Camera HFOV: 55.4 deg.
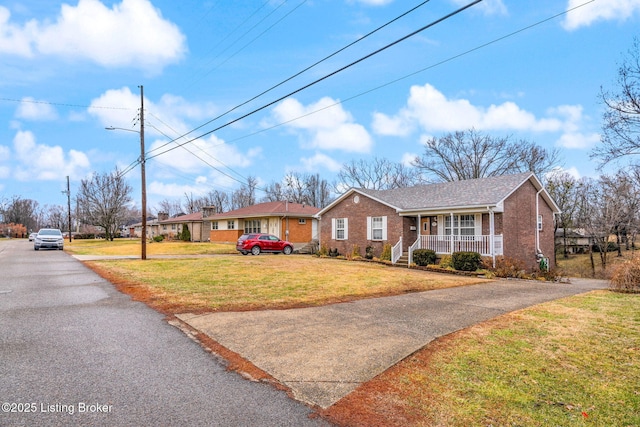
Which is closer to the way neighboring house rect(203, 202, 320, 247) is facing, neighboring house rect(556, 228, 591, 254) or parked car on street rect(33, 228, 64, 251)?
the parked car on street

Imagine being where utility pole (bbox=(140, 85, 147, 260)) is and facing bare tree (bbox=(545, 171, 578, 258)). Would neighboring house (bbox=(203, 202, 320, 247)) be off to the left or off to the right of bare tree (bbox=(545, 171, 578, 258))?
left

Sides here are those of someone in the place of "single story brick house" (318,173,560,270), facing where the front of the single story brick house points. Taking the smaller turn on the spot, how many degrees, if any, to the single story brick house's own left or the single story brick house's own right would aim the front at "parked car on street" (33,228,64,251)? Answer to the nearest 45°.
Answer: approximately 45° to the single story brick house's own right

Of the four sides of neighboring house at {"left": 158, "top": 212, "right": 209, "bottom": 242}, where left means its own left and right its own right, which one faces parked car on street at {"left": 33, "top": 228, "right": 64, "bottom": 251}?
front

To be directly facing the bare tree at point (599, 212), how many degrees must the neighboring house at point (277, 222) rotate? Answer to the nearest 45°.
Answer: approximately 135° to its left

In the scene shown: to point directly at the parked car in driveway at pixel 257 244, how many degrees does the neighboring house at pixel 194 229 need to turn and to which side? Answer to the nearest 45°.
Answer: approximately 45° to its left

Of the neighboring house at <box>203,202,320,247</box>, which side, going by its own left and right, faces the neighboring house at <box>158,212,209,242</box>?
right

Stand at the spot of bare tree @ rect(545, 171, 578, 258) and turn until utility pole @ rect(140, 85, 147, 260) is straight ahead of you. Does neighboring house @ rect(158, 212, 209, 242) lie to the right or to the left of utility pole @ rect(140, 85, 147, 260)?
right

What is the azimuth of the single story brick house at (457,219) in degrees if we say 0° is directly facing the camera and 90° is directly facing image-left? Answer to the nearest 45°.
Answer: approximately 45°

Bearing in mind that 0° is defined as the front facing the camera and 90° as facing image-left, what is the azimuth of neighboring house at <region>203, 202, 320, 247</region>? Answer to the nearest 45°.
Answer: approximately 45°

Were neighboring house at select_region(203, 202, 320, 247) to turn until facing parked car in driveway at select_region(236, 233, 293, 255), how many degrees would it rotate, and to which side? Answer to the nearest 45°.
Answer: approximately 45° to its left
